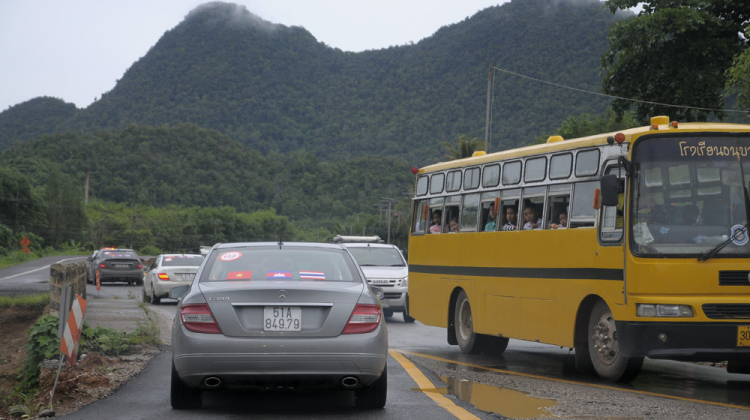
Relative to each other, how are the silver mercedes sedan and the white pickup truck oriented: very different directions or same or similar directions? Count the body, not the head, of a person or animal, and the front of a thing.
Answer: very different directions

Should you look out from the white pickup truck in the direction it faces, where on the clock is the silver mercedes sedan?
The silver mercedes sedan is roughly at 12 o'clock from the white pickup truck.

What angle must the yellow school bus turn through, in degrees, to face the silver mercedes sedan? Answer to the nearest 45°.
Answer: approximately 90° to its right

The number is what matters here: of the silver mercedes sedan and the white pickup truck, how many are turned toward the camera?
1

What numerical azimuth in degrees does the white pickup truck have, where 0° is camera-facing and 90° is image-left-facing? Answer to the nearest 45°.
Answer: approximately 0°

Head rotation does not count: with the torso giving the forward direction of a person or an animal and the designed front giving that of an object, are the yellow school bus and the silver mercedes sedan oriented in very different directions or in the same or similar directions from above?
very different directions

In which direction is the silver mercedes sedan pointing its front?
away from the camera

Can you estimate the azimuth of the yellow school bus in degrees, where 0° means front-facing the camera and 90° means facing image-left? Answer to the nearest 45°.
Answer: approximately 315°
